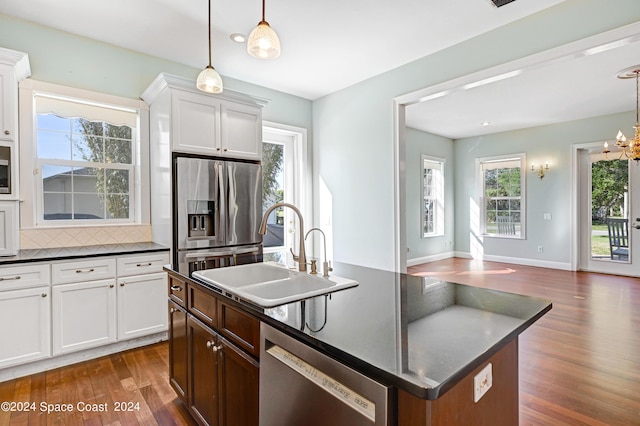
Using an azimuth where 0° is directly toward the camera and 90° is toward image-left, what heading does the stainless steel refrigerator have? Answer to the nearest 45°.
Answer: approximately 315°

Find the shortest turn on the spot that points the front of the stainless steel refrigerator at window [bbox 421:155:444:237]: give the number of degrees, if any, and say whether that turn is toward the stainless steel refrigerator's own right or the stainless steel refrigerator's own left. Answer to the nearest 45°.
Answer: approximately 90° to the stainless steel refrigerator's own left

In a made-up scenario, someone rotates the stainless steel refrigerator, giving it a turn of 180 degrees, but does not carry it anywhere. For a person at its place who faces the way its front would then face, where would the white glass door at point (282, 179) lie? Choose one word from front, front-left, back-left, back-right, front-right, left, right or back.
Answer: right

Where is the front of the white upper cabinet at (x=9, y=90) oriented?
toward the camera

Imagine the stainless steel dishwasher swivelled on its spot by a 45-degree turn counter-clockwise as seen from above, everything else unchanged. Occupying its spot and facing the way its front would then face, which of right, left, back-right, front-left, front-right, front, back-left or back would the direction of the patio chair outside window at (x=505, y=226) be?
back-left

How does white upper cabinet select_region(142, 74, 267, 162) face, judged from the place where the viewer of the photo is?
facing the viewer and to the right of the viewer

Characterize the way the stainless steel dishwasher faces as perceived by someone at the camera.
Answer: facing the viewer and to the left of the viewer

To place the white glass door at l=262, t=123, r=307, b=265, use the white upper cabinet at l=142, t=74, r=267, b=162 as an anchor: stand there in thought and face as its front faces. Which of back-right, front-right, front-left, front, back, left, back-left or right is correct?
left

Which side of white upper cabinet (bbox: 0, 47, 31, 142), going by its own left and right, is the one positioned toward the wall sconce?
left

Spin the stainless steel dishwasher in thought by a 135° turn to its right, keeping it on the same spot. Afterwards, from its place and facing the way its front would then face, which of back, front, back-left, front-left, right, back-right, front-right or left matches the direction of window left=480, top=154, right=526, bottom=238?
front-right

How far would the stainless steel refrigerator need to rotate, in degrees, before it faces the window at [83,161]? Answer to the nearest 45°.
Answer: approximately 135° to its right

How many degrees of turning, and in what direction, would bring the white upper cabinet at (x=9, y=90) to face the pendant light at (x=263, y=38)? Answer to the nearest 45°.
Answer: approximately 45° to its left
